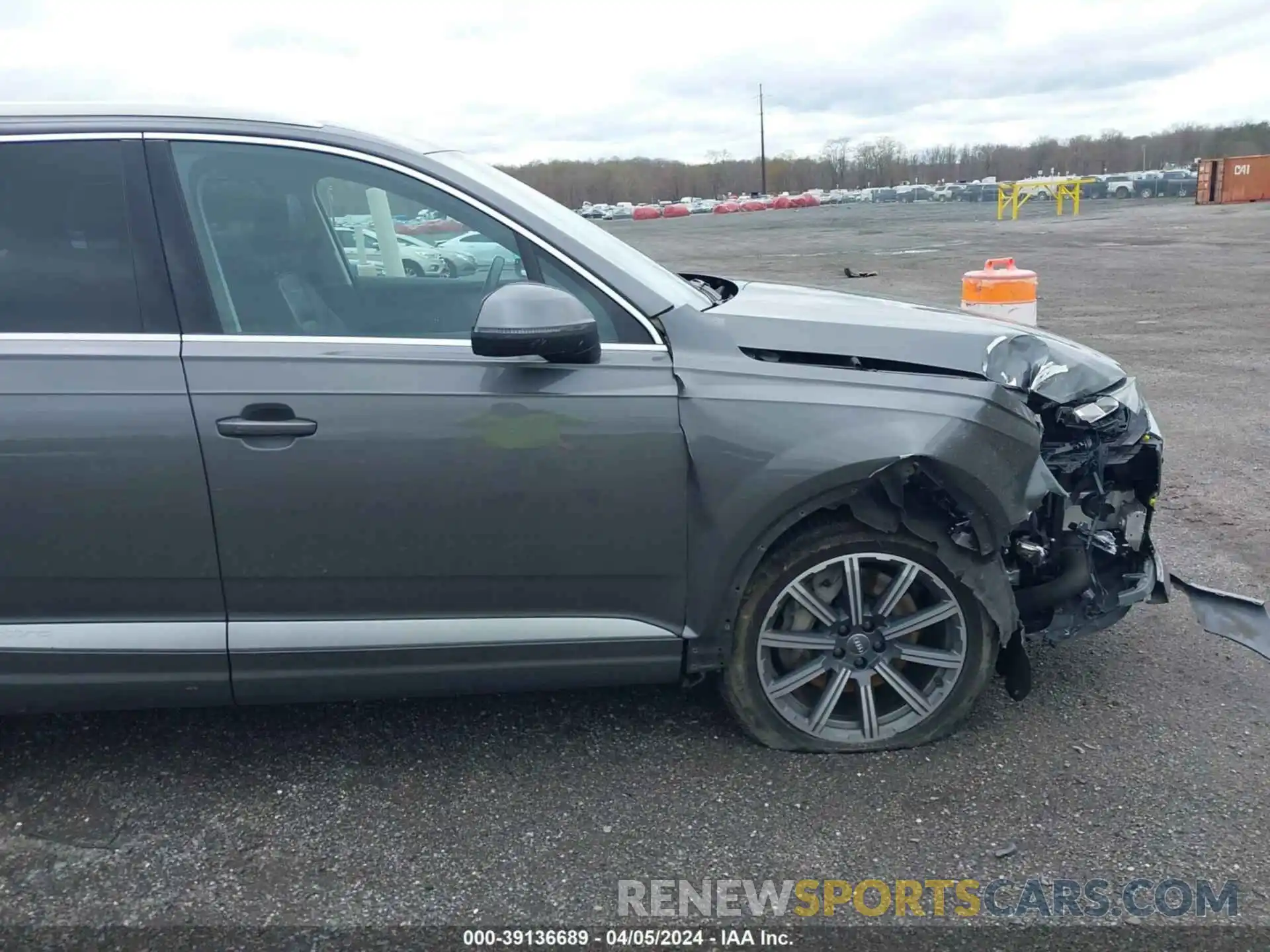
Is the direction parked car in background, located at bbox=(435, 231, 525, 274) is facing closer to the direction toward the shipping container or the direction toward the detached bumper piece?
the detached bumper piece

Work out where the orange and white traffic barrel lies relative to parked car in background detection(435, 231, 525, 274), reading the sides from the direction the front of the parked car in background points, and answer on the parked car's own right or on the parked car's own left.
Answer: on the parked car's own left
